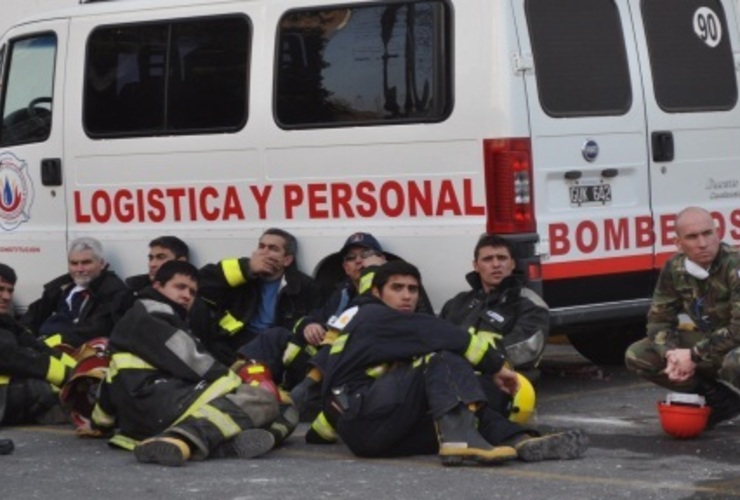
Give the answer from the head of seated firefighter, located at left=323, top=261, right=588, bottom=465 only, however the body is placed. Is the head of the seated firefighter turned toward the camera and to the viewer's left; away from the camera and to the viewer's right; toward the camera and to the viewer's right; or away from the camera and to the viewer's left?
toward the camera and to the viewer's right

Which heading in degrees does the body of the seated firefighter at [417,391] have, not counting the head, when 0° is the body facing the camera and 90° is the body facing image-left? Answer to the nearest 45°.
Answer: approximately 270°

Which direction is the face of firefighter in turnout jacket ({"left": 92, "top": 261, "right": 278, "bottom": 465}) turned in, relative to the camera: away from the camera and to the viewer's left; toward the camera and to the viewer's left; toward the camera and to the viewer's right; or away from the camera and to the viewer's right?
toward the camera and to the viewer's right

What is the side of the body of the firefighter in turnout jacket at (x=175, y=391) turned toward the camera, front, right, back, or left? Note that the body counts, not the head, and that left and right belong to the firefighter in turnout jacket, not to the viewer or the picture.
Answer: right

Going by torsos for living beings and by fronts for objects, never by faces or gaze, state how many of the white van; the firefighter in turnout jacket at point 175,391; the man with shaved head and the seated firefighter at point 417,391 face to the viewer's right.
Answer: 2

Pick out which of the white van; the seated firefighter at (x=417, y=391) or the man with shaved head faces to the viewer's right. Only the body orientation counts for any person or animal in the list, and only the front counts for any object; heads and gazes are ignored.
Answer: the seated firefighter

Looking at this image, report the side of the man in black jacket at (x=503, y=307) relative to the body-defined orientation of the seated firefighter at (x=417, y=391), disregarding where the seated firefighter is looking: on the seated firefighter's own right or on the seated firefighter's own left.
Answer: on the seated firefighter's own left
